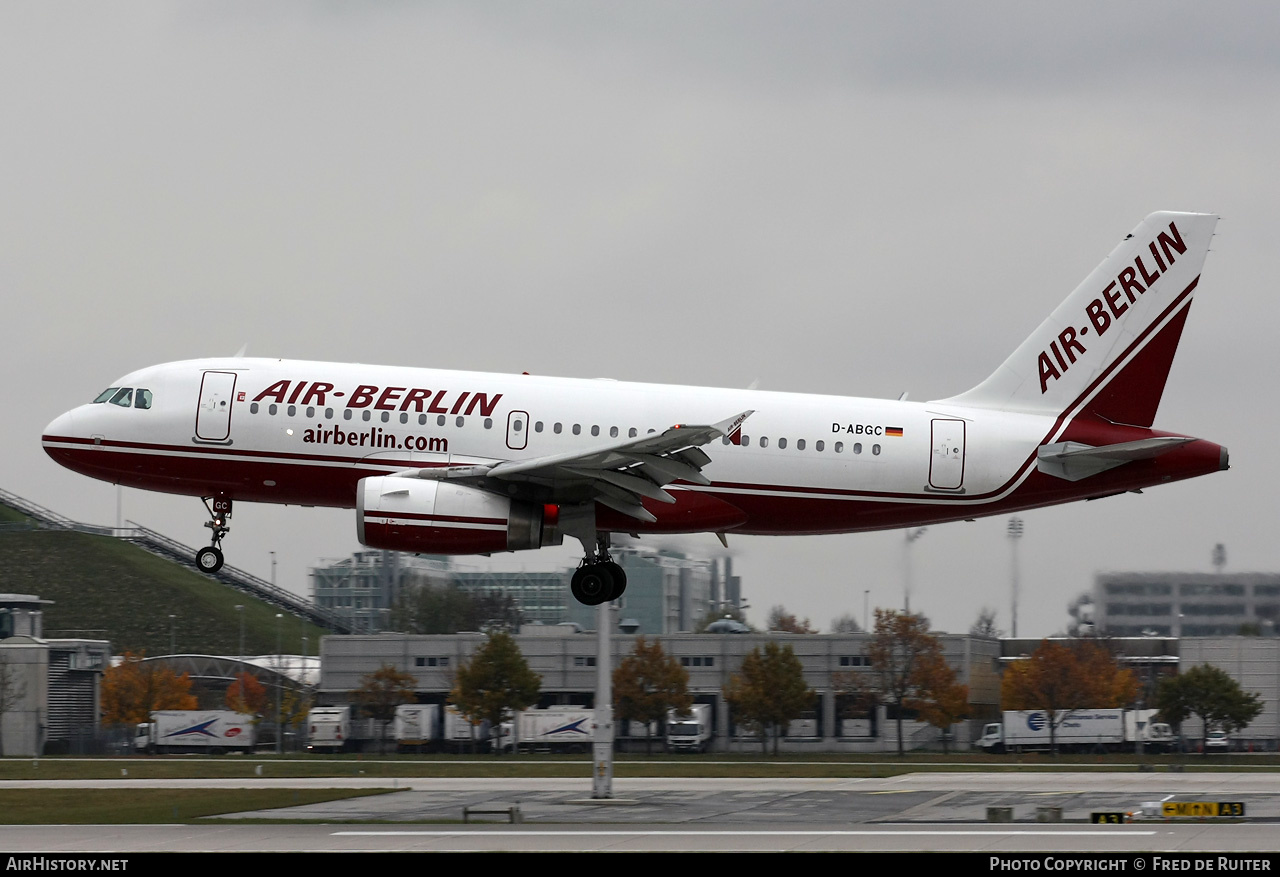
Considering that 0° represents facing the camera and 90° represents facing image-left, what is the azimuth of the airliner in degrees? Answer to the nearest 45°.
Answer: approximately 90°
